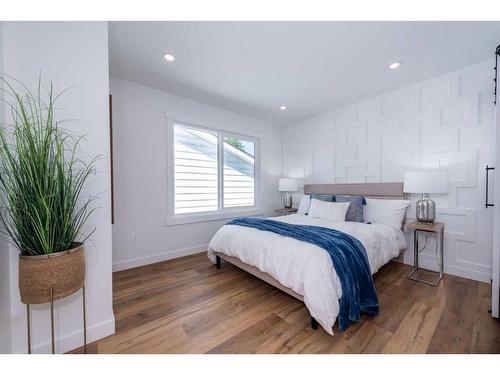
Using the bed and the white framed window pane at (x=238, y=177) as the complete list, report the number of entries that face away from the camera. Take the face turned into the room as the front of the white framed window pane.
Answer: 0

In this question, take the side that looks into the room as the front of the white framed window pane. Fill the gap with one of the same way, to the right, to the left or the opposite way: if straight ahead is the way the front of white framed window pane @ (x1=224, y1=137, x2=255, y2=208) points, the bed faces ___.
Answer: to the right

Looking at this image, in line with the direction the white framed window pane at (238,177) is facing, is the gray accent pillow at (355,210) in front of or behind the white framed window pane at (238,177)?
in front

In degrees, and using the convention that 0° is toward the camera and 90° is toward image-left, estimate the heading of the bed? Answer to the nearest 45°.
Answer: approximately 45°

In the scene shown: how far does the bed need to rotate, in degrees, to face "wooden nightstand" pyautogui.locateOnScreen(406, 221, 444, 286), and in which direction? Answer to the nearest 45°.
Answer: approximately 180°

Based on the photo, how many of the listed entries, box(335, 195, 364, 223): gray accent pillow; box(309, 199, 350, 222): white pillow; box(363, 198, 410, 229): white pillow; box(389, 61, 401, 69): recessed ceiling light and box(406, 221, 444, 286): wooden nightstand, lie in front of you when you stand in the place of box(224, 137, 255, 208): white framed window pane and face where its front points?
5

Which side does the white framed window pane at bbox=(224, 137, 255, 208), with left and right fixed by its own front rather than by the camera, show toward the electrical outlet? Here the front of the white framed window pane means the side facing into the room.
right

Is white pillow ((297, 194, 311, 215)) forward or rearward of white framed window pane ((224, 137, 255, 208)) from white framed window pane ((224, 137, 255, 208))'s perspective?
forward

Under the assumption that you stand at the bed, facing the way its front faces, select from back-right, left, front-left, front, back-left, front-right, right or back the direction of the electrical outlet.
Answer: front-right
